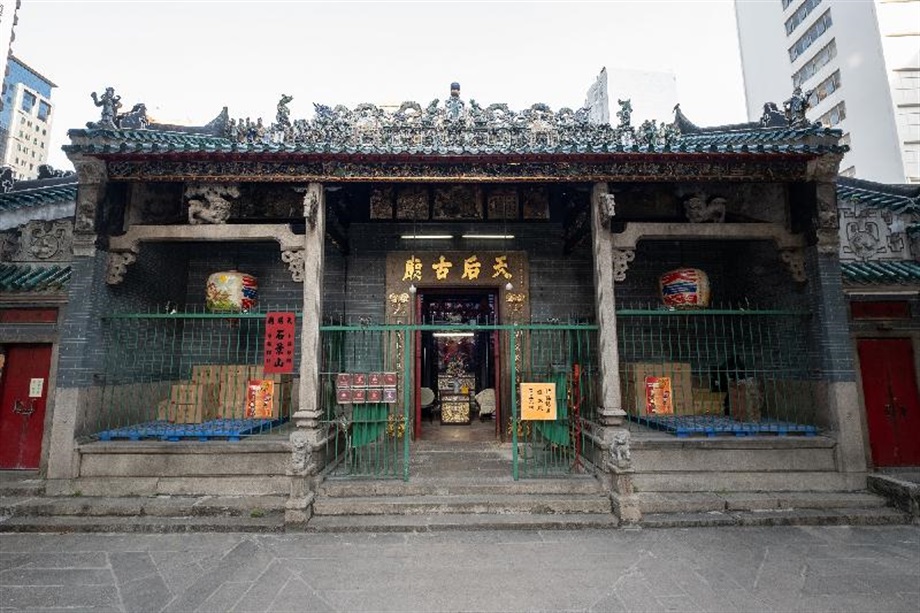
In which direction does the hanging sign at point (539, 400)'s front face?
toward the camera

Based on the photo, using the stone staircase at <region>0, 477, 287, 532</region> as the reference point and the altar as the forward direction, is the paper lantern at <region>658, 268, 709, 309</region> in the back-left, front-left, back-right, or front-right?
front-right

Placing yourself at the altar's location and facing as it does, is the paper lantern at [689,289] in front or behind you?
in front

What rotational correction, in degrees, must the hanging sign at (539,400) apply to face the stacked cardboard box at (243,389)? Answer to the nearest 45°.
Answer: approximately 90° to its right

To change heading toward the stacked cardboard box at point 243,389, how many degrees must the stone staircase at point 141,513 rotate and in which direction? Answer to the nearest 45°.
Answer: approximately 135° to its left

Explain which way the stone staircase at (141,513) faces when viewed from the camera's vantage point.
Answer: facing the viewer

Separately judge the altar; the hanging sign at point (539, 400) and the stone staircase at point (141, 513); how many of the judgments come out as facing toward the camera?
3

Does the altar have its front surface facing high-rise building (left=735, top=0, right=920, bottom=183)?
no

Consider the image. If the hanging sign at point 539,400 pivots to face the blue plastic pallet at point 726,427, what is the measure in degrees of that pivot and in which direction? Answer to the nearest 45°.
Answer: approximately 90° to its left

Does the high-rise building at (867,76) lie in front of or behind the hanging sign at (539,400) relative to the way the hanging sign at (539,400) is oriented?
behind

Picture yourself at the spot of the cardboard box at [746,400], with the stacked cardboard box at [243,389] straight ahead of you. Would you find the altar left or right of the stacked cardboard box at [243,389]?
right

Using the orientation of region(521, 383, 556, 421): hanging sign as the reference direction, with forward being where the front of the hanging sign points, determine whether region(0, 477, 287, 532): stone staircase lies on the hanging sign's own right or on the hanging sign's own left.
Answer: on the hanging sign's own right

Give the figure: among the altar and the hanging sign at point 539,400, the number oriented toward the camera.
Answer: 2

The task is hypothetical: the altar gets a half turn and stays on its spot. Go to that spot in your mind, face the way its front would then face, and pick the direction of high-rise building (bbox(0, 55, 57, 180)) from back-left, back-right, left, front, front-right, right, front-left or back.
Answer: front-left

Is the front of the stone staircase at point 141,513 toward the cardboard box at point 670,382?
no

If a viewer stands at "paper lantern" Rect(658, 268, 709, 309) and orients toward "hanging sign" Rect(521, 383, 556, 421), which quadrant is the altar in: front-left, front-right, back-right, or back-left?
front-right

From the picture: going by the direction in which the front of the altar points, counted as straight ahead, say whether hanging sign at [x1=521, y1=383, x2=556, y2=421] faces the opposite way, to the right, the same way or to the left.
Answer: the same way

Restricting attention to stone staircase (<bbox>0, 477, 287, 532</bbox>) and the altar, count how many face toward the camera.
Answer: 2
